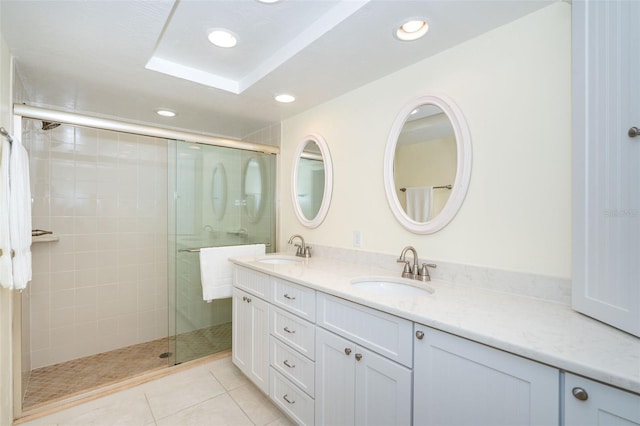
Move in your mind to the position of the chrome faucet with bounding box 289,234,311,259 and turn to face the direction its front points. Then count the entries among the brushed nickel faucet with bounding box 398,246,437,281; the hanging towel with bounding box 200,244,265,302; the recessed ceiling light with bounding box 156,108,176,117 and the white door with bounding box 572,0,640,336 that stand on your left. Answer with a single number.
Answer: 2

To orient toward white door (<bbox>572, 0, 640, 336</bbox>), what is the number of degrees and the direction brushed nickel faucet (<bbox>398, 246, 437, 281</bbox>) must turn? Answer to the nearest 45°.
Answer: approximately 90° to its left

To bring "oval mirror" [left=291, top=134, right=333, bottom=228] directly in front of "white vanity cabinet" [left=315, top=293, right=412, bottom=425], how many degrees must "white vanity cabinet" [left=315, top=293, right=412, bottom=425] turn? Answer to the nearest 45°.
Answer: approximately 135° to its right

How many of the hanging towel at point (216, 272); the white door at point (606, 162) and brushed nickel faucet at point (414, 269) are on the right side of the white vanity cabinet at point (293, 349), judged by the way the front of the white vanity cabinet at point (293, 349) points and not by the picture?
1

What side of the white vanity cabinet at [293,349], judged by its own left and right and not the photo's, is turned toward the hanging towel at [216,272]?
right

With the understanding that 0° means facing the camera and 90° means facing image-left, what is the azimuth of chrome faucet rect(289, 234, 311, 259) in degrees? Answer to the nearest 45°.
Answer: approximately 45°

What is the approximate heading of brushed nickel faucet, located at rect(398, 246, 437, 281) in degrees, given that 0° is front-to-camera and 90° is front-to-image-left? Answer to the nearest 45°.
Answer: approximately 45°
